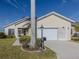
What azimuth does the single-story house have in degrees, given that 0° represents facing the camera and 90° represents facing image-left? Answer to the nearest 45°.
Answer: approximately 0°
